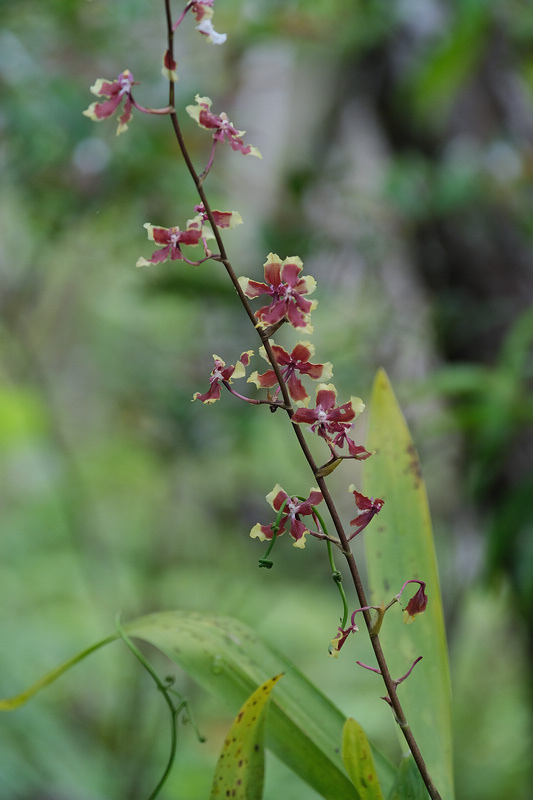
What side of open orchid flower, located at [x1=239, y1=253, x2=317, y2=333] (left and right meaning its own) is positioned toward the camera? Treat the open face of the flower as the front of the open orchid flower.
front

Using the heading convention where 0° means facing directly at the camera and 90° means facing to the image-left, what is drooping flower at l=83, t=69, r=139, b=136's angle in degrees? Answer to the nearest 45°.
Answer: approximately 45°
